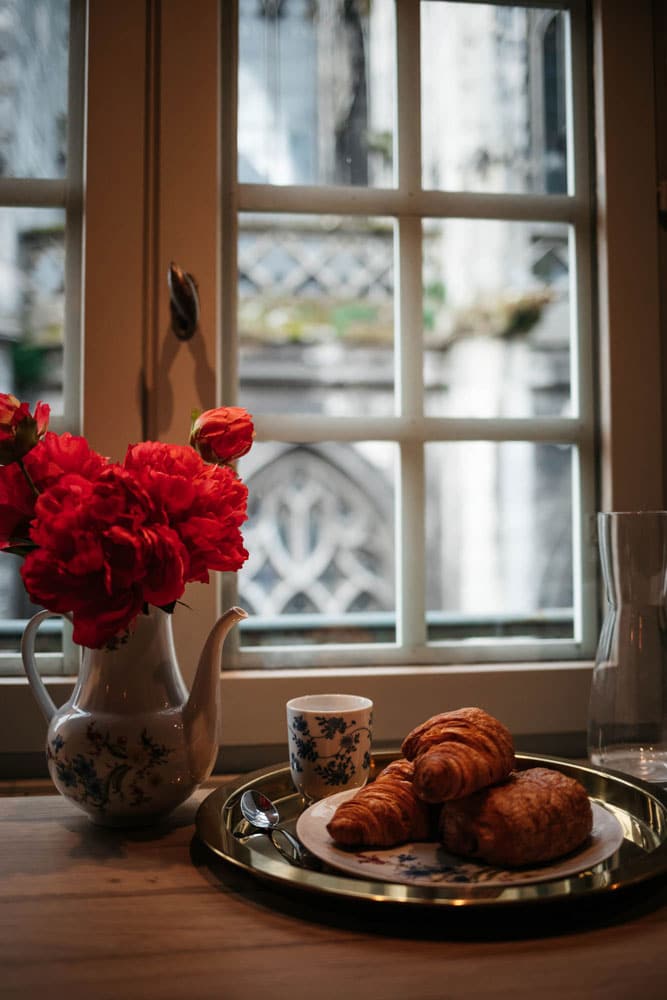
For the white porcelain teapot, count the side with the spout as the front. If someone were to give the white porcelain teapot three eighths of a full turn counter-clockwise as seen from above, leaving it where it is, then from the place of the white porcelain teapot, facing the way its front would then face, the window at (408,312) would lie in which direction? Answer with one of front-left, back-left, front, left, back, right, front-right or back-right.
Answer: right

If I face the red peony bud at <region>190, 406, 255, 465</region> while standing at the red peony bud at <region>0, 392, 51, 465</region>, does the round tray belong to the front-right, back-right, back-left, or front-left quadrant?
front-right

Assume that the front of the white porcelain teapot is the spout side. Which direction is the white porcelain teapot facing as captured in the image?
to the viewer's right

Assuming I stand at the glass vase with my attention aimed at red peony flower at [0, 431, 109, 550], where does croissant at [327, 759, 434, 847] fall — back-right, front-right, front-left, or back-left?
front-left
